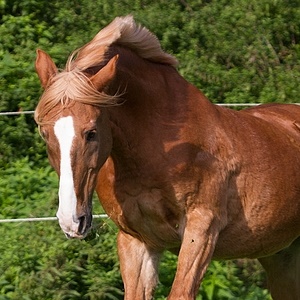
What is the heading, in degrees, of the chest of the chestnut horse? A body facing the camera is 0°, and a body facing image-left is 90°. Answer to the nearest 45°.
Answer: approximately 45°
